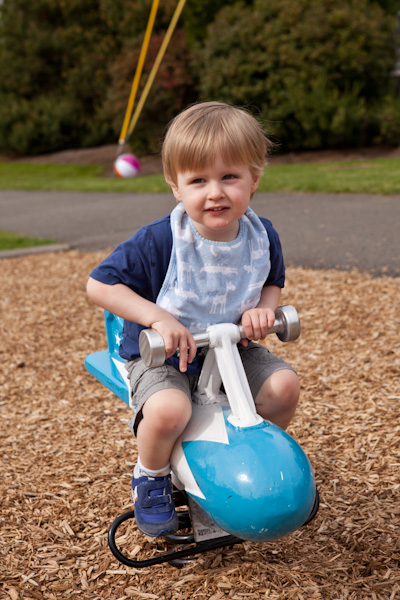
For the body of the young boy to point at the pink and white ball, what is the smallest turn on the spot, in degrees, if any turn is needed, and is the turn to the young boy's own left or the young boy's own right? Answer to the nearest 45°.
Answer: approximately 135° to the young boy's own left

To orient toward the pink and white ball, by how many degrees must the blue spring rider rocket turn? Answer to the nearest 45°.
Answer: approximately 135° to its left

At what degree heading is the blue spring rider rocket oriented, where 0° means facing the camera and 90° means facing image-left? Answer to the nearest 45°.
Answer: approximately 315°
